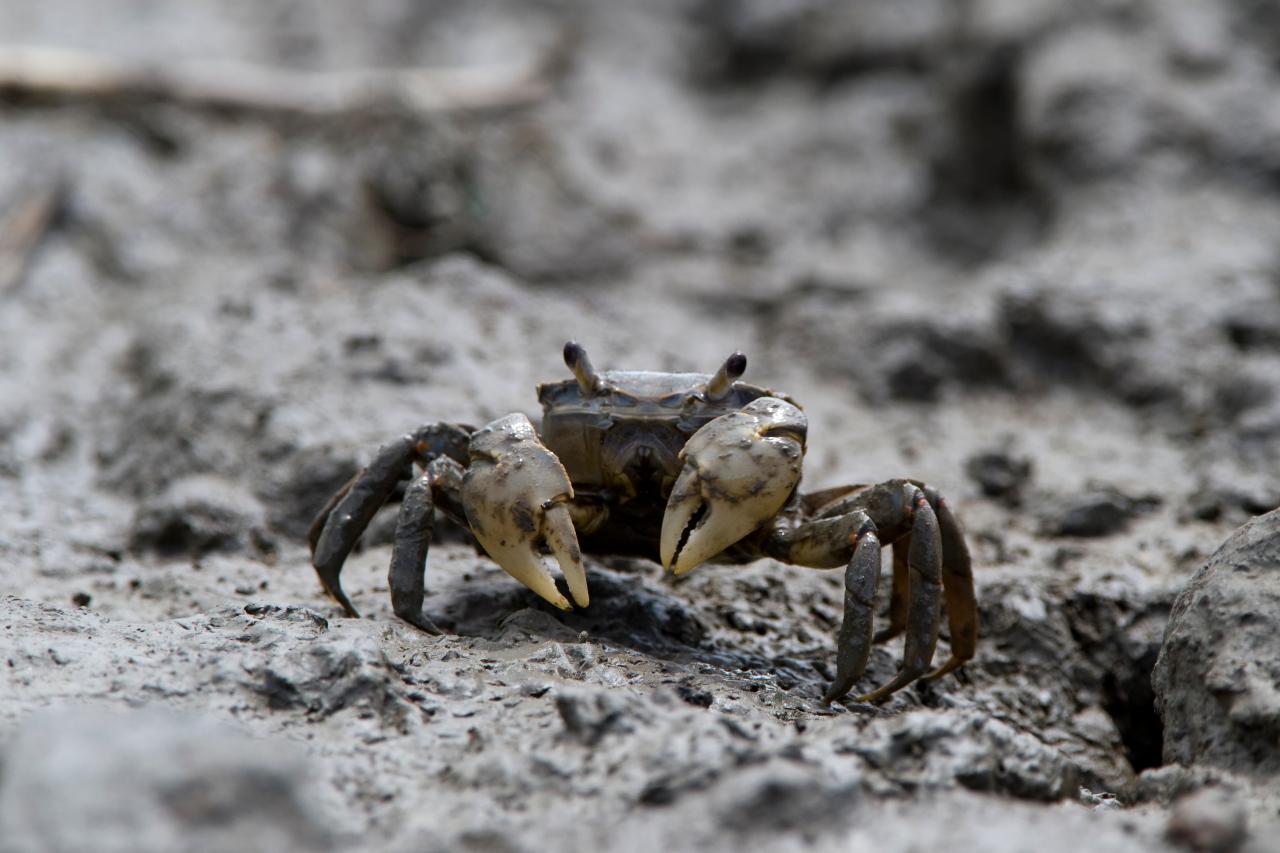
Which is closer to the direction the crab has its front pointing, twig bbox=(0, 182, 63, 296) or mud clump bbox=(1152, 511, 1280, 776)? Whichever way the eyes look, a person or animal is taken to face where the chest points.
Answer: the mud clump

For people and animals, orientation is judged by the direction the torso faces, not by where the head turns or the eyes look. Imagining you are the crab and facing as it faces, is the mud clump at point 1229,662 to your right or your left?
on your left

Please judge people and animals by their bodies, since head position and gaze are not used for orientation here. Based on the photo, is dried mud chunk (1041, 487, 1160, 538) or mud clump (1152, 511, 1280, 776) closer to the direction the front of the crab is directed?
the mud clump

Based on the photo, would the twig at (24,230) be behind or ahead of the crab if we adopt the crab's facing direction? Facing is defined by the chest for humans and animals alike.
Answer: behind

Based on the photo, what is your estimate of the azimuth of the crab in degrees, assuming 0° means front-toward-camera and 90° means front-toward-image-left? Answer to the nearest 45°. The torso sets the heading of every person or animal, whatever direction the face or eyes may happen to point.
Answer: approximately 0°

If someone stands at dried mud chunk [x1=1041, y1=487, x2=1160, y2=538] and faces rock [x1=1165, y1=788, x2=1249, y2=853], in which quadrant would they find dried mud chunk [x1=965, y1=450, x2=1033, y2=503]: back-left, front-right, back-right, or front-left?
back-right

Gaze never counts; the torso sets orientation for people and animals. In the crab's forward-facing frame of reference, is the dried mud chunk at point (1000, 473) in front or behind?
behind

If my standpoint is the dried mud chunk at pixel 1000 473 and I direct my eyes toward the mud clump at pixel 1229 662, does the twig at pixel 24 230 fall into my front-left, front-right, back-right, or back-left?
back-right

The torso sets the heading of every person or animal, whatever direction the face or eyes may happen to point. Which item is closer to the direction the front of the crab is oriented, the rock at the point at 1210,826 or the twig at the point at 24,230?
the rock
